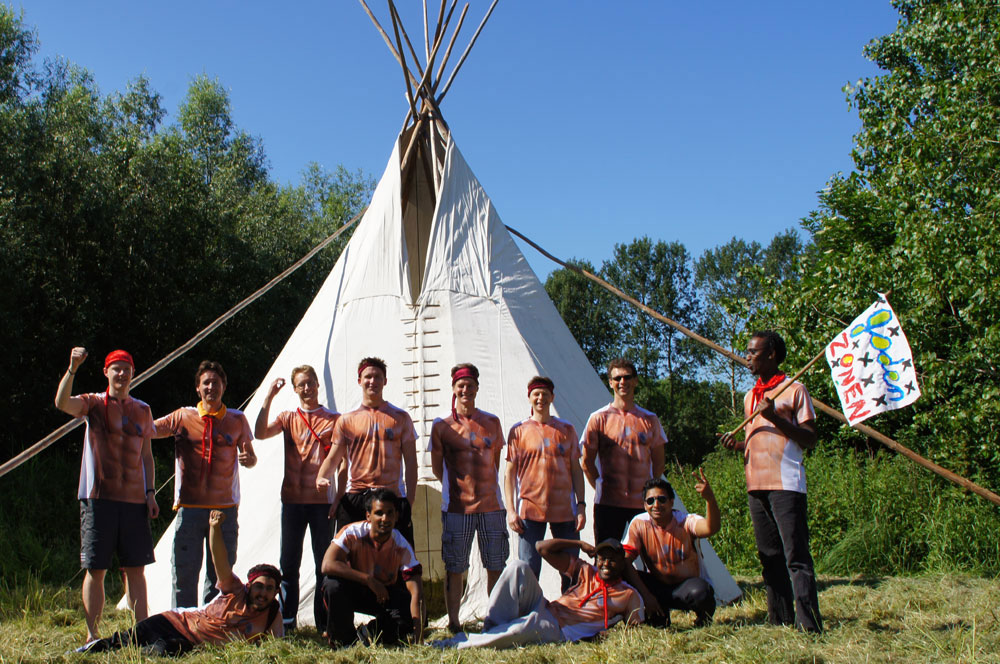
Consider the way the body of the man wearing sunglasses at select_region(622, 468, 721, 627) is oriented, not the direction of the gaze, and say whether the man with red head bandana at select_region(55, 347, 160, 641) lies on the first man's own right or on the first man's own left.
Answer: on the first man's own right

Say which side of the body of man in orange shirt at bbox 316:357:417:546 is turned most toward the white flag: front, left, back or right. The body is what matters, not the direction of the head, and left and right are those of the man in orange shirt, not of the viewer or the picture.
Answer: left

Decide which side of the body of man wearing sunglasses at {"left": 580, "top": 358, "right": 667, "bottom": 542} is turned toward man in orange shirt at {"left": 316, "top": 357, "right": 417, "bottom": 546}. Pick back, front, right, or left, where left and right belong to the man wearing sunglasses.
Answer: right

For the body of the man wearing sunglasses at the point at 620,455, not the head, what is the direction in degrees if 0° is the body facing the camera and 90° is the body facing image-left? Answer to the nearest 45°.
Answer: approximately 0°

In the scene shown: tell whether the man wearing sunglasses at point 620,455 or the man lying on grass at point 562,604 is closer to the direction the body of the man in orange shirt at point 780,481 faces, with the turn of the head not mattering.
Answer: the man lying on grass

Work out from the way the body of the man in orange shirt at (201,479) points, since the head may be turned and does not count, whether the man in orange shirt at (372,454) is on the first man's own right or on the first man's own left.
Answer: on the first man's own left

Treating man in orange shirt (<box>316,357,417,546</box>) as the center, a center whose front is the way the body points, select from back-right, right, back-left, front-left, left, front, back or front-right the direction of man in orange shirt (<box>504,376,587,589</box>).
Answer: left
